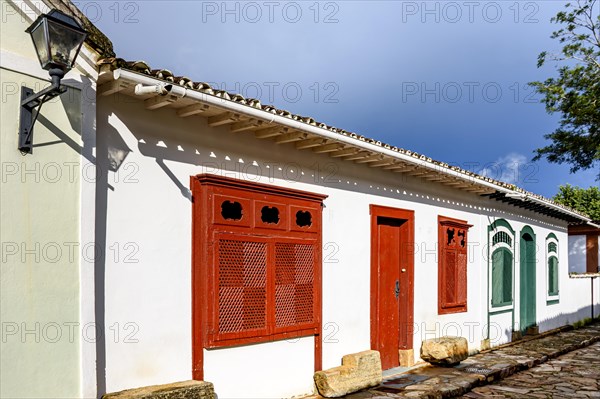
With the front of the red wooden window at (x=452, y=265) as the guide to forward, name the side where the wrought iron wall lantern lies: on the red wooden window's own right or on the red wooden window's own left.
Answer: on the red wooden window's own right

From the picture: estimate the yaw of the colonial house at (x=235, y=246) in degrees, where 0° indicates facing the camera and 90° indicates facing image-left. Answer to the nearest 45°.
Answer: approximately 315°

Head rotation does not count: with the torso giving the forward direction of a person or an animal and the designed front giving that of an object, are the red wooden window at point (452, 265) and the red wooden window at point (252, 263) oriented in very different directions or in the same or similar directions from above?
same or similar directions

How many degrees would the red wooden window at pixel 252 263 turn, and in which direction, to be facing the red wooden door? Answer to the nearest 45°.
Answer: approximately 90° to its left

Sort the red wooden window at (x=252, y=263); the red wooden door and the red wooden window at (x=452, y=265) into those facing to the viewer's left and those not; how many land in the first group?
0

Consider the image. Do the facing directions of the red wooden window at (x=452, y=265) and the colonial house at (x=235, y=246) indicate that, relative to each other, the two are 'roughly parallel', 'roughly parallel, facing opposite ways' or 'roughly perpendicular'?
roughly parallel

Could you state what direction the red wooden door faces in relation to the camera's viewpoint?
facing the viewer and to the right of the viewer

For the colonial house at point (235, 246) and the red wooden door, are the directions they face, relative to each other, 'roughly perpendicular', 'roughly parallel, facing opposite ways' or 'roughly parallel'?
roughly parallel

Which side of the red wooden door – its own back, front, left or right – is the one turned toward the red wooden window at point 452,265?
left
